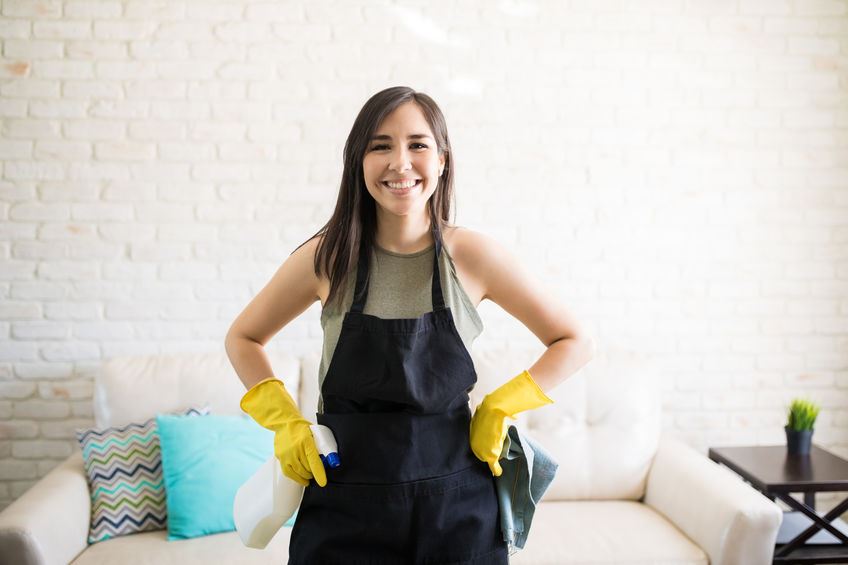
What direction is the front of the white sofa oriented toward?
toward the camera

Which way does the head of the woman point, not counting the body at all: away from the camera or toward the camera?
toward the camera

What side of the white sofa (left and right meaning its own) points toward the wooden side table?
left

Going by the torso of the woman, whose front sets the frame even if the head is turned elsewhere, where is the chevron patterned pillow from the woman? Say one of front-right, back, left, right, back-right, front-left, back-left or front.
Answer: back-right

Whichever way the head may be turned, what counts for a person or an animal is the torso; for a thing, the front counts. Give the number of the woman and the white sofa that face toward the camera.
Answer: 2

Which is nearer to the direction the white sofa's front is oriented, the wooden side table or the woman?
the woman

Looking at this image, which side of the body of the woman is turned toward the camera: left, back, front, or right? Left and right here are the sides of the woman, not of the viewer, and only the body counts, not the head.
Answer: front

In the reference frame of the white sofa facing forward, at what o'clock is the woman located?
The woman is roughly at 1 o'clock from the white sofa.

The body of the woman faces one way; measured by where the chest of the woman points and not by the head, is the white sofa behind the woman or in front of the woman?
behind

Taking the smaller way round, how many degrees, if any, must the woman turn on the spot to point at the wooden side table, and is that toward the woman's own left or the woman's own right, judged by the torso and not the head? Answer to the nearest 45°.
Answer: approximately 135° to the woman's own left

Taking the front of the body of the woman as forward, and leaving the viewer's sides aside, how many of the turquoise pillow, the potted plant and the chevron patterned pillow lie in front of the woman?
0

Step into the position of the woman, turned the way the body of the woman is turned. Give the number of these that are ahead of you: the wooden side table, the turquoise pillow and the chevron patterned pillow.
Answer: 0

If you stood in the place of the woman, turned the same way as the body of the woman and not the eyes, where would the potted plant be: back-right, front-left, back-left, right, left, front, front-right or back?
back-left

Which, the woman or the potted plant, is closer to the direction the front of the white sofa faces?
the woman

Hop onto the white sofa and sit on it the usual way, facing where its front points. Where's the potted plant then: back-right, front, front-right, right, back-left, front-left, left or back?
left

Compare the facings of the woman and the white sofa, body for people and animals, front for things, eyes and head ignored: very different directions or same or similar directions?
same or similar directions
